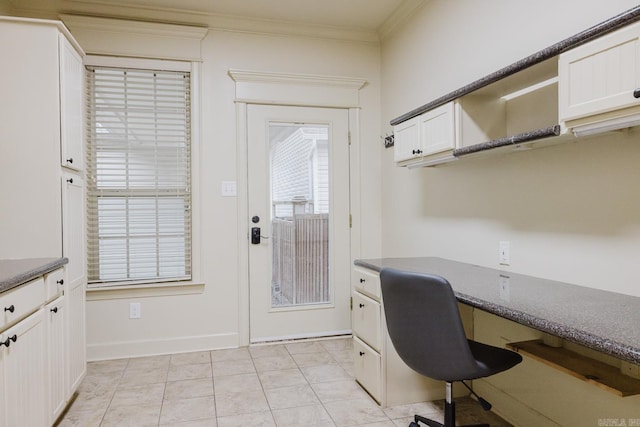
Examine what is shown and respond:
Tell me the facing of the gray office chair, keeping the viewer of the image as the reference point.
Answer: facing away from the viewer and to the right of the viewer

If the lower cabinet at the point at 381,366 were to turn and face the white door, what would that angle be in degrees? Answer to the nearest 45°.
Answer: approximately 90° to its right

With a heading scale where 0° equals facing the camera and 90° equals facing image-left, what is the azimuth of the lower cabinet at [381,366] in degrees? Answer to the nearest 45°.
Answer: approximately 45°

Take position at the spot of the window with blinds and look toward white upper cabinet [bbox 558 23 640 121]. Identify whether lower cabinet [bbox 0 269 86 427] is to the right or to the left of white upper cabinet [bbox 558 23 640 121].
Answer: right

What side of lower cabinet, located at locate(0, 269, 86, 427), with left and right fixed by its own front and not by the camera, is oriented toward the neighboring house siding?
left

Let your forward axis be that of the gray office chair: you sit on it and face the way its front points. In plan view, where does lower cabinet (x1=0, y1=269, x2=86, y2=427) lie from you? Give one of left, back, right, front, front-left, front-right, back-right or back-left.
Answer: back-left

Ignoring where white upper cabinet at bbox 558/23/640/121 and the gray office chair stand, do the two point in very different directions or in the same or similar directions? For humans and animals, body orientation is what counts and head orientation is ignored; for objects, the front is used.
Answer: very different directions

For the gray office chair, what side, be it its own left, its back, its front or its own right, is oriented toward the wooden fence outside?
left

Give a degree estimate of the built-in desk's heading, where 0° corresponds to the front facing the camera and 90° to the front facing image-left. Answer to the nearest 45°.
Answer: approximately 45°

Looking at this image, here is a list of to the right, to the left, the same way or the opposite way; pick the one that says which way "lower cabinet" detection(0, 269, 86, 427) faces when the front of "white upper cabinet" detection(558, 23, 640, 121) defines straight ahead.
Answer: the opposite way
